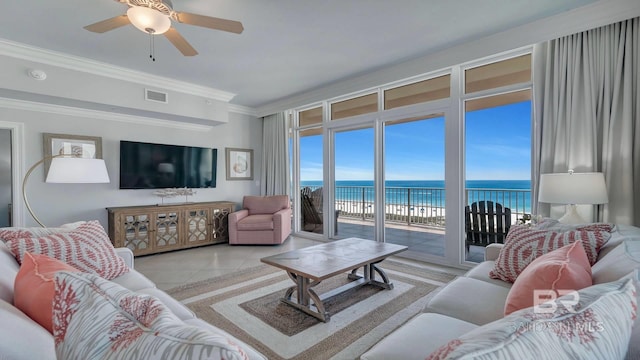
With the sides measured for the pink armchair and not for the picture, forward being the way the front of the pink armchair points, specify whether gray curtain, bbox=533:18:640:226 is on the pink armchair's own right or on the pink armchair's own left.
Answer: on the pink armchair's own left

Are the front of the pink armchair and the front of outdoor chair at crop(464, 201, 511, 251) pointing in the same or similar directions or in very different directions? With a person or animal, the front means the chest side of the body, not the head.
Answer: very different directions

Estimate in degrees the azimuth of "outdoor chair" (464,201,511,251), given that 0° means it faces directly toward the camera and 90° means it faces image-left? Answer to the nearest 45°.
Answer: approximately 180°

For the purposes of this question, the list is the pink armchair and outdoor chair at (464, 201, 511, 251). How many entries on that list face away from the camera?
1

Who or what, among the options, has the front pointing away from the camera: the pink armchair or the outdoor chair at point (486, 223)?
the outdoor chair

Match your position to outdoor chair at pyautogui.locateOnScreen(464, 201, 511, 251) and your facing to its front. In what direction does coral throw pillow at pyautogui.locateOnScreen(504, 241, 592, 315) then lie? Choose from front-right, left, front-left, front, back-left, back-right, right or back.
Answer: back

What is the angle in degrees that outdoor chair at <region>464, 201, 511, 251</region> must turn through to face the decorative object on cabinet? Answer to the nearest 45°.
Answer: approximately 90° to its left

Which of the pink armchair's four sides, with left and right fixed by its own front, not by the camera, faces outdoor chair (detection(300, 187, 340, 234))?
back
